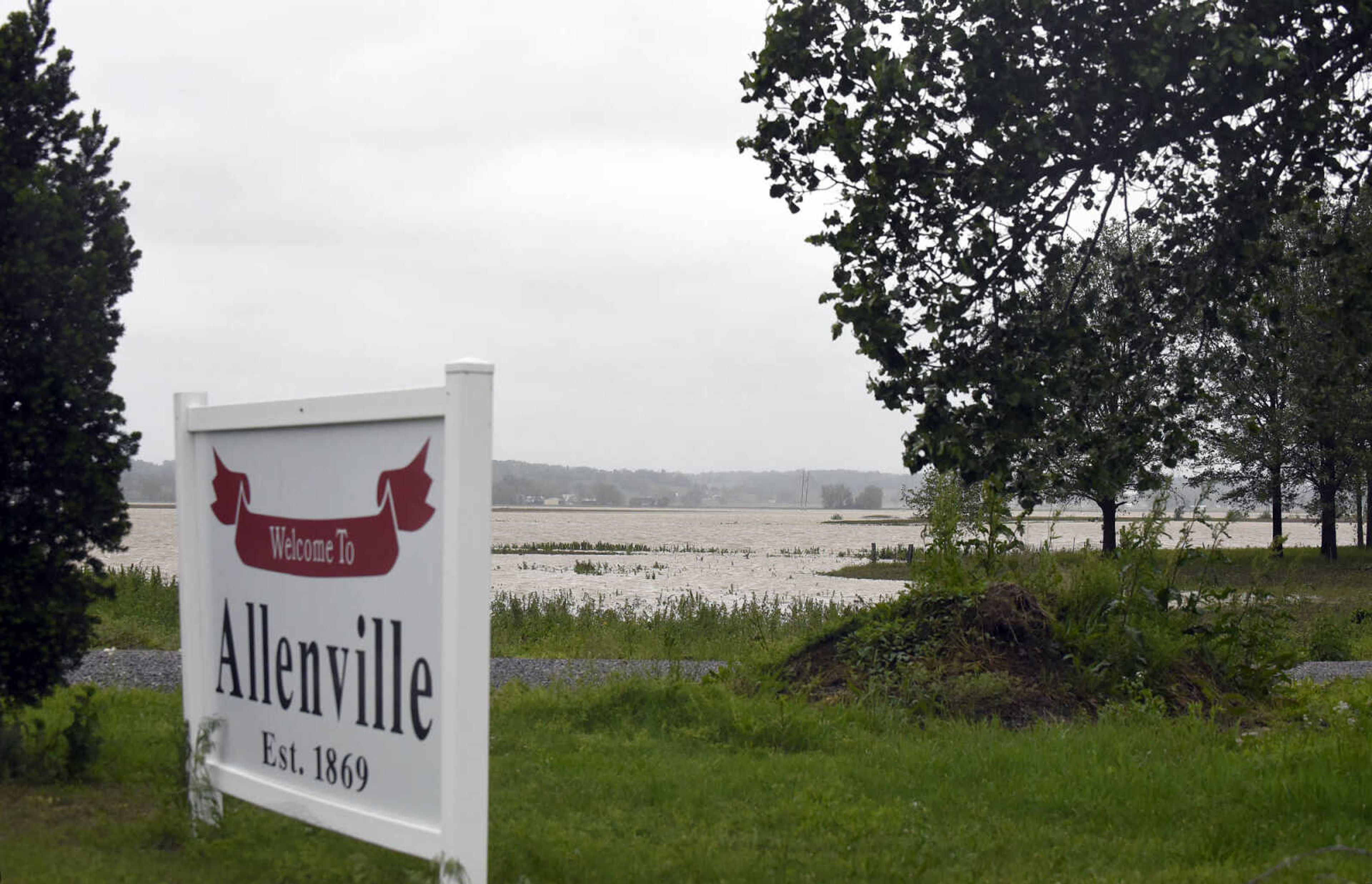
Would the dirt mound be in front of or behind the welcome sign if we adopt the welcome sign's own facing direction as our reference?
behind

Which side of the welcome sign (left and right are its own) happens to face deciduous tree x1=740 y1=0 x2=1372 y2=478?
back

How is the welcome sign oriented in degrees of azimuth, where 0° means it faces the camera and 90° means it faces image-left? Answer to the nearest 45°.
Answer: approximately 45°

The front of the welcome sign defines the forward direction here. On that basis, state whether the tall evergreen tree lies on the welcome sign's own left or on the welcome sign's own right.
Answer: on the welcome sign's own right
